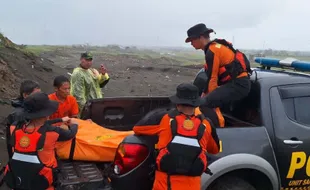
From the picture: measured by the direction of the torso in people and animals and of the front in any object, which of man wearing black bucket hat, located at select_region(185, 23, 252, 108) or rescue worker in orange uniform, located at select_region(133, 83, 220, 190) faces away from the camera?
the rescue worker in orange uniform

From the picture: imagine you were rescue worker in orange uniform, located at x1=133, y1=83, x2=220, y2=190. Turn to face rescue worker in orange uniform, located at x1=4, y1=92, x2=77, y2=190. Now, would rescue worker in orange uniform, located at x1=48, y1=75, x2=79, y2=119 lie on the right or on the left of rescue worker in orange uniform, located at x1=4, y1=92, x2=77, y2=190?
right

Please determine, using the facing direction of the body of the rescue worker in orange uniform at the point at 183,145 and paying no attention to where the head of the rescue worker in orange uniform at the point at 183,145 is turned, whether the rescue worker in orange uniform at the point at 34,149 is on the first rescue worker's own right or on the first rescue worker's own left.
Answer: on the first rescue worker's own left

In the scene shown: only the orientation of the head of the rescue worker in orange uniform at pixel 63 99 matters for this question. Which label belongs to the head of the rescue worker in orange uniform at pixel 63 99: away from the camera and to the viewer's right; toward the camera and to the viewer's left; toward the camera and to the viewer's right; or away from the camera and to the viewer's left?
toward the camera and to the viewer's right

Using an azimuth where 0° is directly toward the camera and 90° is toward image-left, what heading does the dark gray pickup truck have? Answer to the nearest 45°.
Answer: approximately 225°

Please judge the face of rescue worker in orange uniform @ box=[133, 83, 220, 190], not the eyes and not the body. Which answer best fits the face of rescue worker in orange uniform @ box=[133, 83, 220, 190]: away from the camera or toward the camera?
away from the camera

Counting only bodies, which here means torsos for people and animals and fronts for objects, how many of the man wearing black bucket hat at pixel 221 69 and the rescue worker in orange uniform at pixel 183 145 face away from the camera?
1

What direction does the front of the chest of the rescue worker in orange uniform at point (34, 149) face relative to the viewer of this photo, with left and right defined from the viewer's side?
facing away from the viewer and to the right of the viewer

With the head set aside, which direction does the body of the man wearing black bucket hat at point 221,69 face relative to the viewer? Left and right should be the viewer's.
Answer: facing to the left of the viewer

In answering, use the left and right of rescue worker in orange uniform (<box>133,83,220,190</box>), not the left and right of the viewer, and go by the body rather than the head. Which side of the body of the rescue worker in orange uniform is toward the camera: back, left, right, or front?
back

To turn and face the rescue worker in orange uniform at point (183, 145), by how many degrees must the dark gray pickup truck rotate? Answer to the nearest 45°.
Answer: approximately 180°

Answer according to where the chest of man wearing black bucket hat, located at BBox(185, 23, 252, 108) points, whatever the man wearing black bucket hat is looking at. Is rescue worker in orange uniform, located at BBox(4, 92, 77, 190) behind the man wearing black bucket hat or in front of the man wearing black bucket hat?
in front

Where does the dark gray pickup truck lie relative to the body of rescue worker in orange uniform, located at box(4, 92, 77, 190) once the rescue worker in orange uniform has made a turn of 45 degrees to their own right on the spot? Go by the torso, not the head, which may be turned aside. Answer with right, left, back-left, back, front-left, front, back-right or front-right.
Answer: front

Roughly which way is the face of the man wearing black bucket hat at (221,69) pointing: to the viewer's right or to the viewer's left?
to the viewer's left
